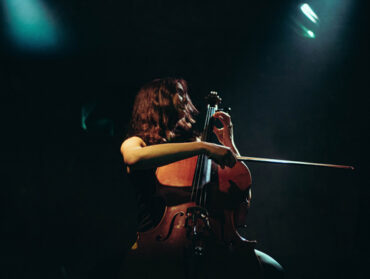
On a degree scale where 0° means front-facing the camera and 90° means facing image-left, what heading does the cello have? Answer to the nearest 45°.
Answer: approximately 0°
